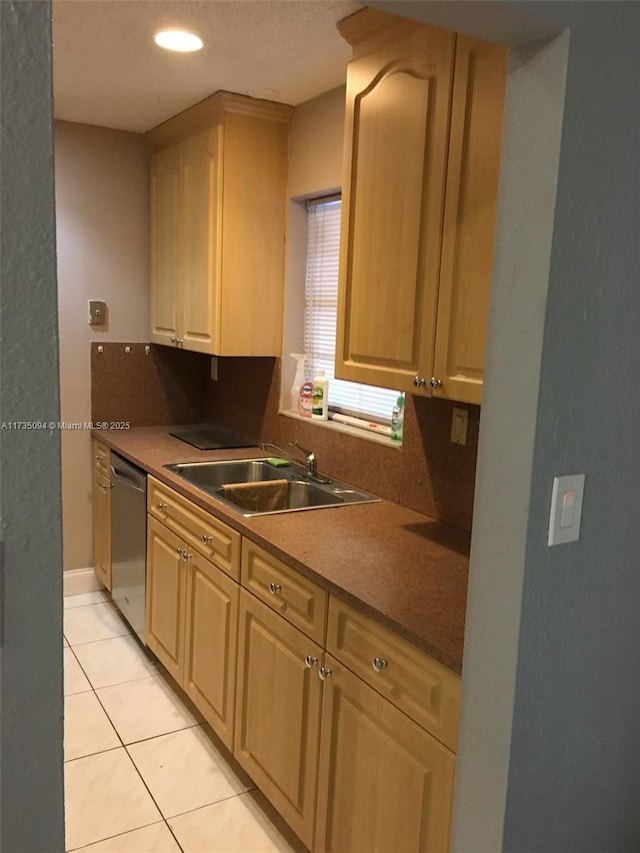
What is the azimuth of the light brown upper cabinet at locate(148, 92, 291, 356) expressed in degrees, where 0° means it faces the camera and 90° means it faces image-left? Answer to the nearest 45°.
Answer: approximately 45°

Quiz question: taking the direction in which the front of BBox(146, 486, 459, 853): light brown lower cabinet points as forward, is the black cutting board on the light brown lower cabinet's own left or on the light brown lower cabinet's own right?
on the light brown lower cabinet's own right

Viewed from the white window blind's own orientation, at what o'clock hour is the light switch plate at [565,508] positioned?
The light switch plate is roughly at 10 o'clock from the white window blind.

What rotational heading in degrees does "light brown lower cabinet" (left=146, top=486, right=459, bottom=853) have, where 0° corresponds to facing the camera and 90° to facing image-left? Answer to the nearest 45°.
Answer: approximately 45°

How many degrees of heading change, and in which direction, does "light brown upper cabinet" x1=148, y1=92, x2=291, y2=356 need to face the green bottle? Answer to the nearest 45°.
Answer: approximately 90° to its left

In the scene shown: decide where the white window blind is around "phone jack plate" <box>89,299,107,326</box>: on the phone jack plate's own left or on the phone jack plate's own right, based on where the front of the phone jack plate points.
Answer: on the phone jack plate's own left
